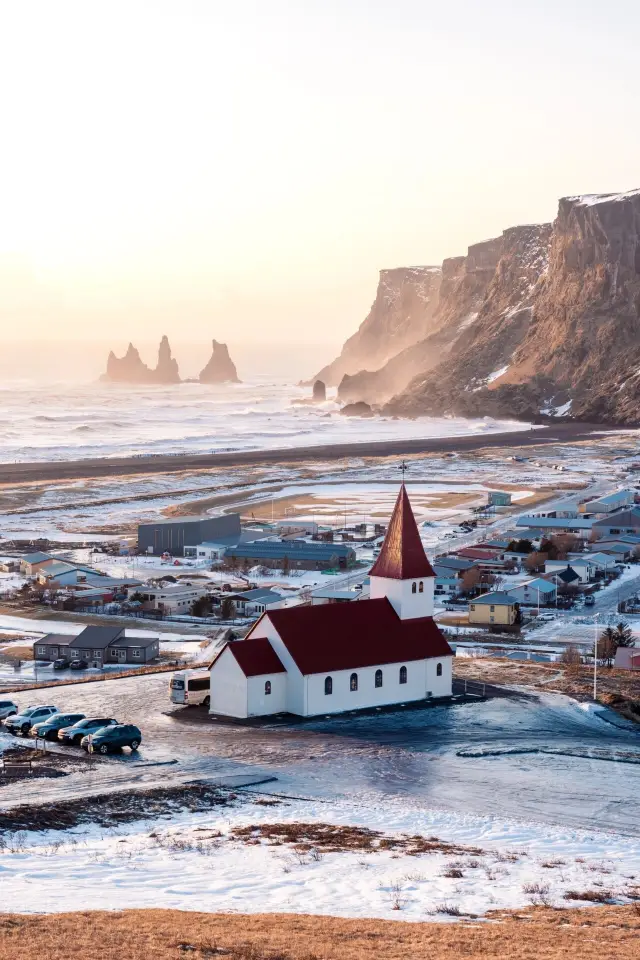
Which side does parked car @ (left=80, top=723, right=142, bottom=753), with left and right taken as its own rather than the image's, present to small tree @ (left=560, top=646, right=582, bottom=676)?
back

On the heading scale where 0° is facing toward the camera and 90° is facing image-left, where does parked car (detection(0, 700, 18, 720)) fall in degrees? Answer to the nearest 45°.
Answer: approximately 45°

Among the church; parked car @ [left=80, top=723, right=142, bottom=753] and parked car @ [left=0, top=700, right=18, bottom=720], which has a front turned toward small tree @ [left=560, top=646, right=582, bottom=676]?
the church

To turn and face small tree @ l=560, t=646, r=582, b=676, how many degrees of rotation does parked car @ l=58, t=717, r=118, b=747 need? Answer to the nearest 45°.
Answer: approximately 180°

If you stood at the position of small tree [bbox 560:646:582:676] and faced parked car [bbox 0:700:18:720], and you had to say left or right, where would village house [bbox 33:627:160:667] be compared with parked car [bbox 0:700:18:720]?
right

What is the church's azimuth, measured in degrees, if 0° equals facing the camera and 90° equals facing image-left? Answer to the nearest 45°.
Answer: approximately 225°

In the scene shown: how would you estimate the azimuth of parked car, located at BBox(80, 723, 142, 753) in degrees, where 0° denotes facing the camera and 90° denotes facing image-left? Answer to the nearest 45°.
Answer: approximately 45°

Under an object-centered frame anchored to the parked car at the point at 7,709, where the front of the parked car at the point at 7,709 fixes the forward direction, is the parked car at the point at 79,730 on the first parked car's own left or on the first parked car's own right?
on the first parked car's own left

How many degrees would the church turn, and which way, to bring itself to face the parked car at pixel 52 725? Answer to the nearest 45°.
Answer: approximately 180°

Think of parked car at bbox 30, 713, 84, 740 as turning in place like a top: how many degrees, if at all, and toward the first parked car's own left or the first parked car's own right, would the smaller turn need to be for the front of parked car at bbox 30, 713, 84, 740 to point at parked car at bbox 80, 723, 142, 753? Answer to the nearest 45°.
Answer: approximately 90° to the first parked car's own left

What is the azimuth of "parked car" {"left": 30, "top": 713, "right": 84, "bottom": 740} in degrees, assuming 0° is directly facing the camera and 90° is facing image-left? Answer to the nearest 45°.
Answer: approximately 45°

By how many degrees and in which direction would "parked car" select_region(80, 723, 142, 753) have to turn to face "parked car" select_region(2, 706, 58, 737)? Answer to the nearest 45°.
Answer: approximately 90° to its right

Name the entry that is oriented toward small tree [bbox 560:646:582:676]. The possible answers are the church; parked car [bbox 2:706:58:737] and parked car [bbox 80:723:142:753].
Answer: the church

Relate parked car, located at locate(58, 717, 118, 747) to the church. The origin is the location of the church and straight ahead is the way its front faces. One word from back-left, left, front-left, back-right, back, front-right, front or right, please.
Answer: back
